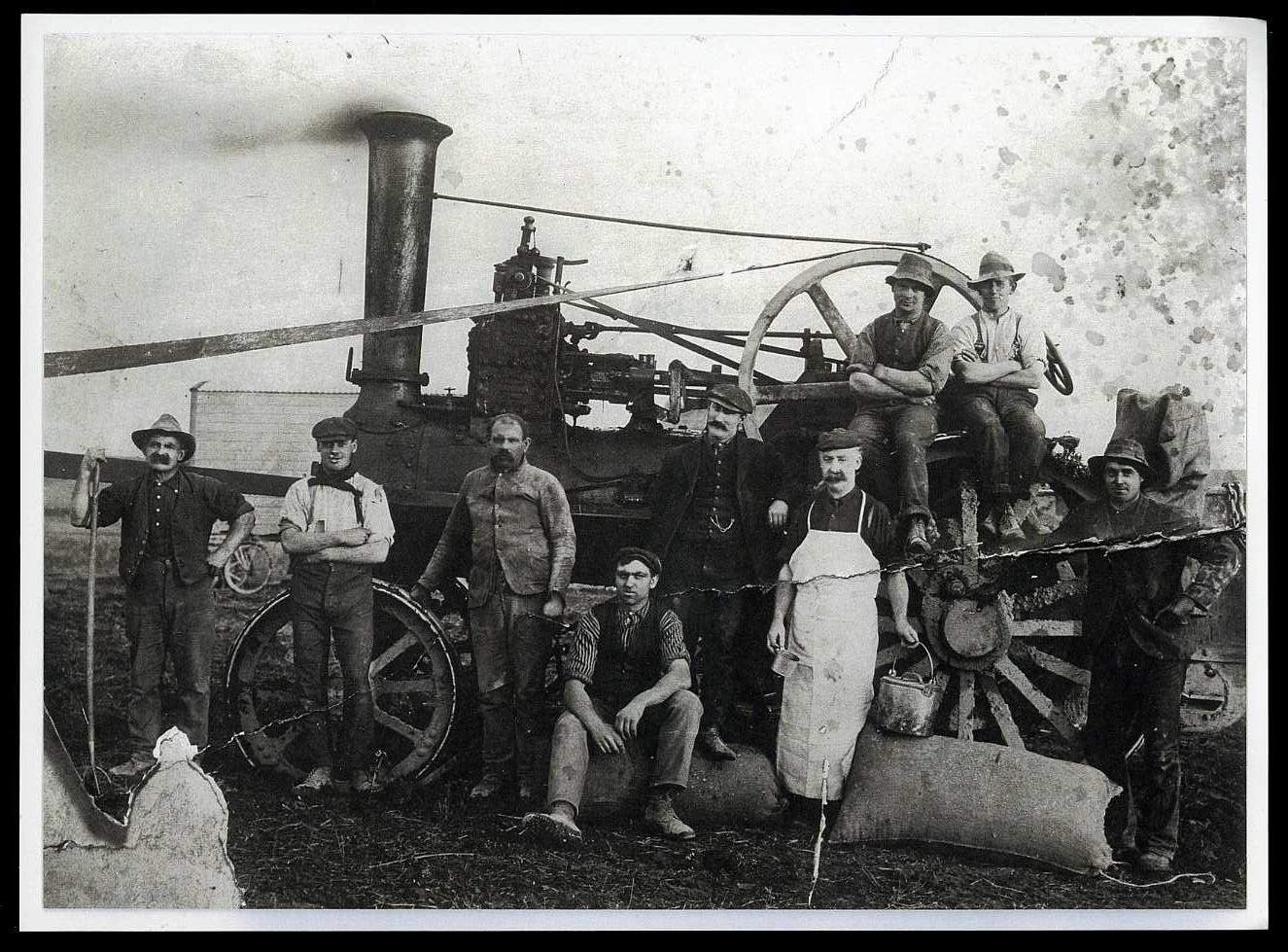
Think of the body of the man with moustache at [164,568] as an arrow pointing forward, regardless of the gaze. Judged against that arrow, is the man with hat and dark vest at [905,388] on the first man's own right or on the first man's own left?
on the first man's own left

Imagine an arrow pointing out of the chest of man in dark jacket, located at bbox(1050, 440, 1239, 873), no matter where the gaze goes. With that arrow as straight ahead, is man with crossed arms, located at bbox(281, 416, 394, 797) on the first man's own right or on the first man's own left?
on the first man's own right

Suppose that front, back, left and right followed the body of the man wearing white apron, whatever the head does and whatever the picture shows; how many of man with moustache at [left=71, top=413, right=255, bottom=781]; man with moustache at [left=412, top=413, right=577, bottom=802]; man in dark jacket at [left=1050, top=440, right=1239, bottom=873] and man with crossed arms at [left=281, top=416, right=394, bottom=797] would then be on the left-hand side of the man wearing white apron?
1

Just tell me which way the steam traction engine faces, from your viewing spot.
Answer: facing to the left of the viewer

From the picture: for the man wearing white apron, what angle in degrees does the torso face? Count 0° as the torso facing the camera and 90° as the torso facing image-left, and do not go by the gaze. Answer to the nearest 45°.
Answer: approximately 0°

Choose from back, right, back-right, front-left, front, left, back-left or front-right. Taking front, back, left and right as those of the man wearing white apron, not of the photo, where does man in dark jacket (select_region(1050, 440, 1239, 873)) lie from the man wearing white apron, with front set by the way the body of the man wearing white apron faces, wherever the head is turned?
left

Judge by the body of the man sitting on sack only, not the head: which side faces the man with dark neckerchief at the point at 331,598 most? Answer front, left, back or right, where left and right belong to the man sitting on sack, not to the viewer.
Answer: right

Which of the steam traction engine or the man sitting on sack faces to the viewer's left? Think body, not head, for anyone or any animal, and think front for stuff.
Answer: the steam traction engine
